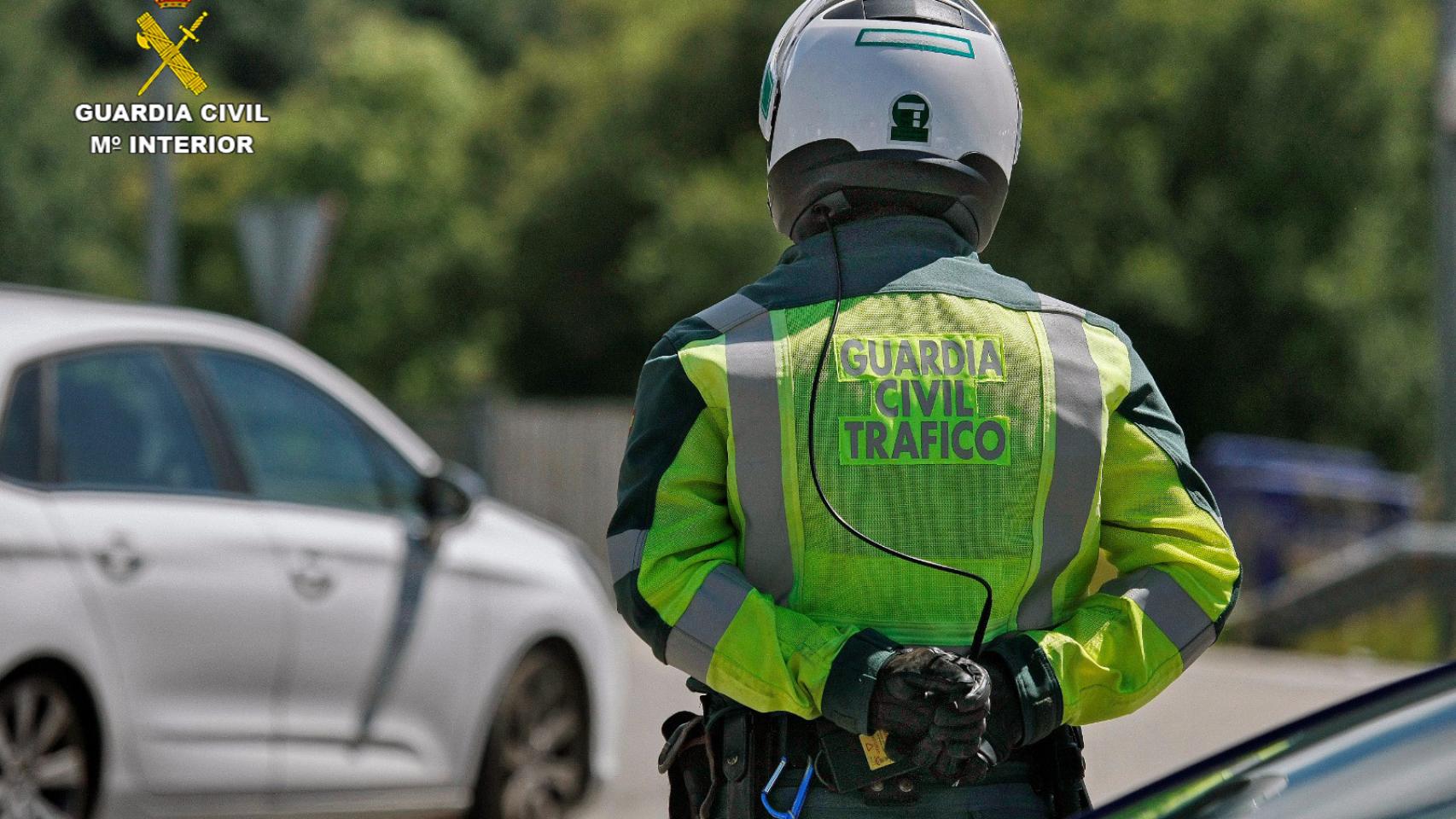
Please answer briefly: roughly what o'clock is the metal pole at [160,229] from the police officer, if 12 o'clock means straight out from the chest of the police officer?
The metal pole is roughly at 11 o'clock from the police officer.

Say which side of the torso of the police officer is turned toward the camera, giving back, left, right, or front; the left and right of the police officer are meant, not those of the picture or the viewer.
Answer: back

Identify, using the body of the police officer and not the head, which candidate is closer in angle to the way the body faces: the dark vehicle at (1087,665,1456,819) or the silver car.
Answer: the silver car

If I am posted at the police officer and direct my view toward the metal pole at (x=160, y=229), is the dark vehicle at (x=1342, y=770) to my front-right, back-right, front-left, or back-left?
back-right

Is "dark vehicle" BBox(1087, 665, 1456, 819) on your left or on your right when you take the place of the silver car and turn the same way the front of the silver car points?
on your right

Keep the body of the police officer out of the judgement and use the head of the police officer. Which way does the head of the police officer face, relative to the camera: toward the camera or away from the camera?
away from the camera
